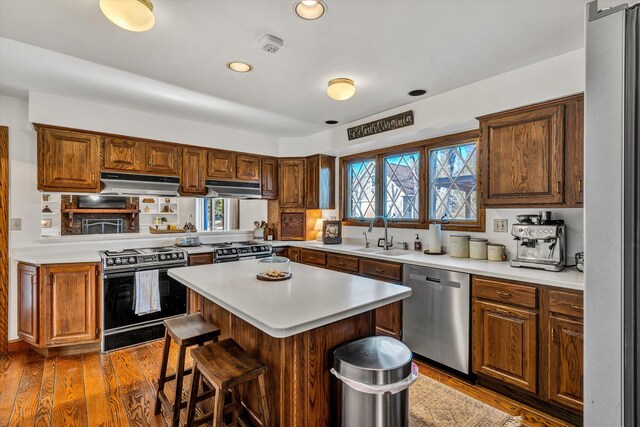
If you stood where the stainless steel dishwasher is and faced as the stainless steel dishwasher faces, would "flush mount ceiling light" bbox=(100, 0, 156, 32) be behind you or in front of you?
in front

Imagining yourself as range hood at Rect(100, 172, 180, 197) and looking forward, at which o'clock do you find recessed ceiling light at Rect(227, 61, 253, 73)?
The recessed ceiling light is roughly at 11 o'clock from the range hood.

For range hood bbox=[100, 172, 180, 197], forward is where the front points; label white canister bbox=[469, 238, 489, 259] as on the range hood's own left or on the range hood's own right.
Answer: on the range hood's own left

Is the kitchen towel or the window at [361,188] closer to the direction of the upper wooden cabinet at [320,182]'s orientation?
the kitchen towel

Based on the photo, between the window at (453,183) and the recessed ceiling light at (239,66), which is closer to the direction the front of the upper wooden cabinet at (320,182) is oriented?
the recessed ceiling light

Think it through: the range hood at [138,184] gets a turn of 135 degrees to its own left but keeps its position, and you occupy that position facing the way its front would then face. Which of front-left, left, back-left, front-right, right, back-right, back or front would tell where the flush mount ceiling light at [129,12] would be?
back-right

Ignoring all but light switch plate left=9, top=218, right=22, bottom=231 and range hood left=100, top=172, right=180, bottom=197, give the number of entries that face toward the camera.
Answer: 2

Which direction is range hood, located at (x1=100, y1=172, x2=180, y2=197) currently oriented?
toward the camera

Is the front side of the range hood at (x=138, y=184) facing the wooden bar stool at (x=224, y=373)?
yes

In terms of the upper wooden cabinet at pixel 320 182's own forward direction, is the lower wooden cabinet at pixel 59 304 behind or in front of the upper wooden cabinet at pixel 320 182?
in front

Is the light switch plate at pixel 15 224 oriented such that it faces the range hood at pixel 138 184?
no

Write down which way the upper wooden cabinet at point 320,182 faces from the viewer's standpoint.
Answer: facing the viewer and to the left of the viewer

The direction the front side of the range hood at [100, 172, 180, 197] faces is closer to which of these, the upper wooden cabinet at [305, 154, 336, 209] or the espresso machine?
the espresso machine

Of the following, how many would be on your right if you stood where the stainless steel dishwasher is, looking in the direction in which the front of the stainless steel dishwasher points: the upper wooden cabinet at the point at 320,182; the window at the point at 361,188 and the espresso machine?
2

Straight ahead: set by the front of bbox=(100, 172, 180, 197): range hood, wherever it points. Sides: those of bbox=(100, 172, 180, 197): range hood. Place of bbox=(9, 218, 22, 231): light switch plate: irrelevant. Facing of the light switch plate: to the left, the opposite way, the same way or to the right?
the same way
